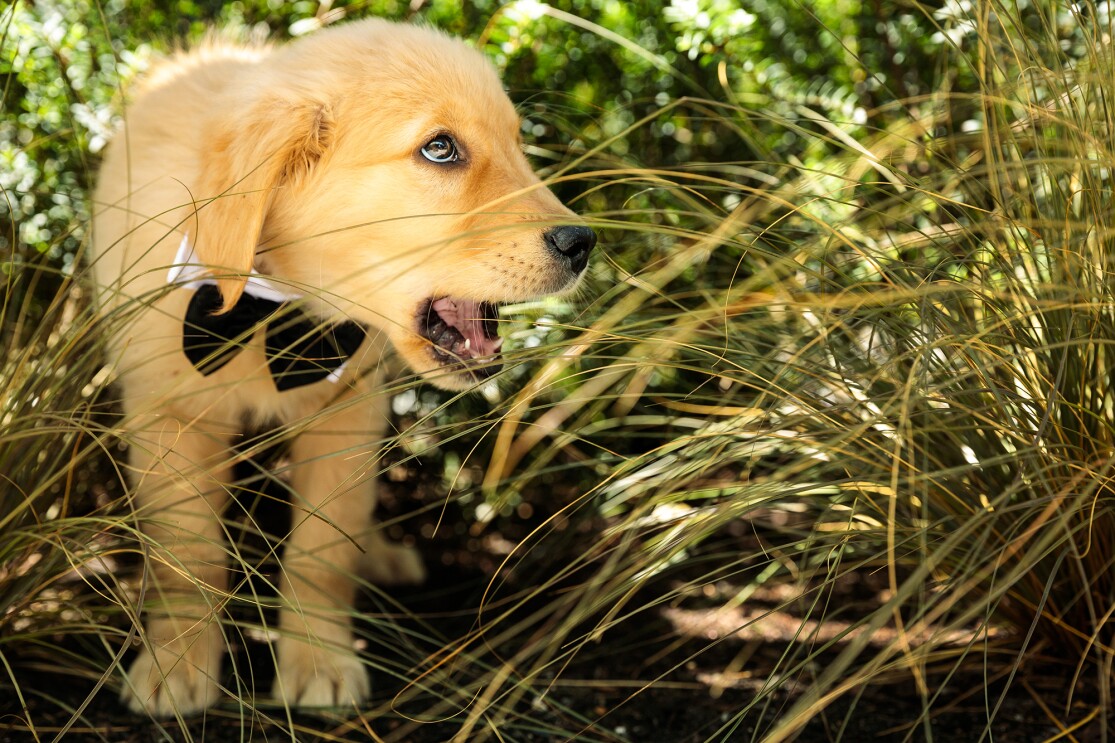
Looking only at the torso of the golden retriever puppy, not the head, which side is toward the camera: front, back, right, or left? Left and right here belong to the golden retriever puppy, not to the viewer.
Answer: front
